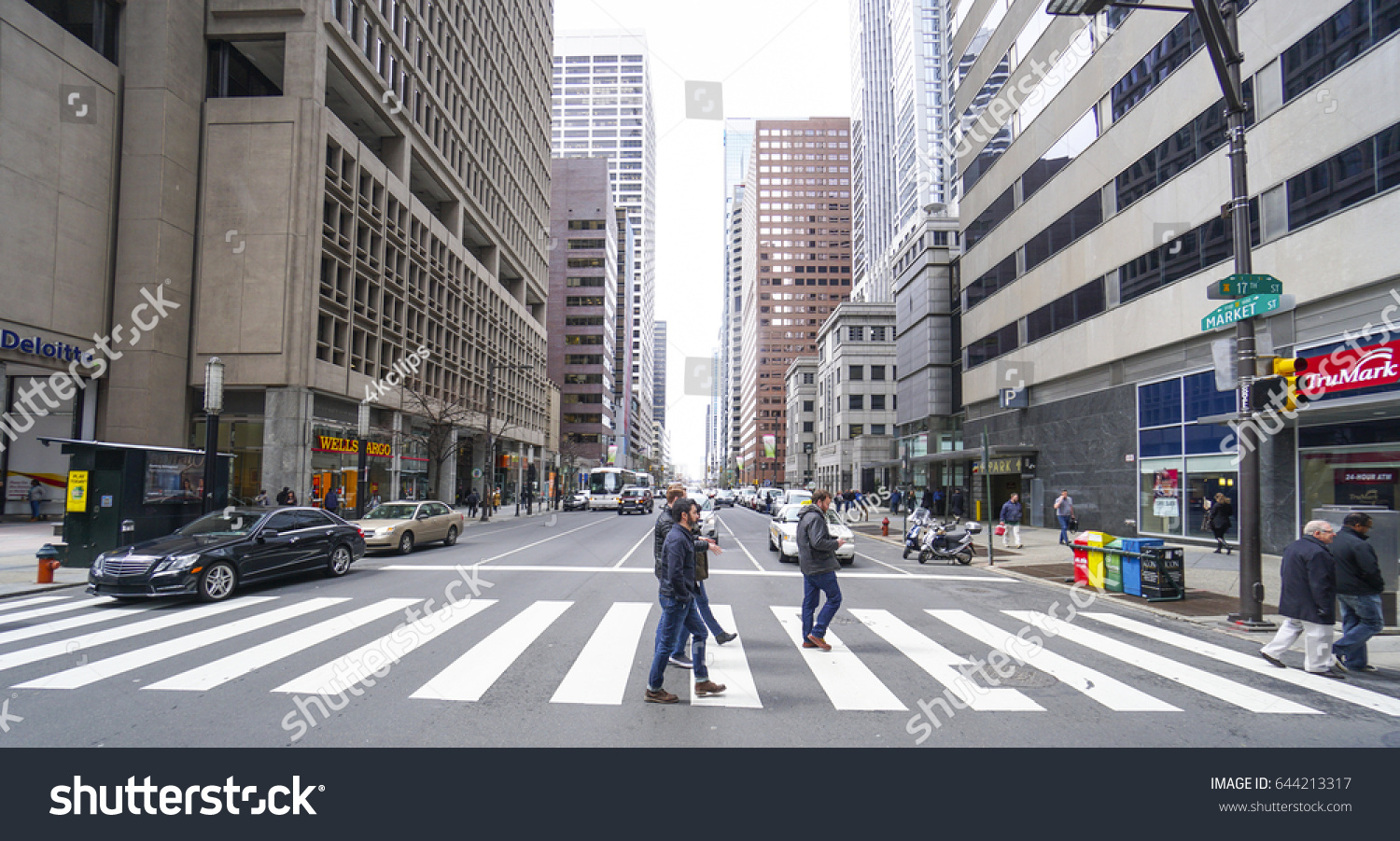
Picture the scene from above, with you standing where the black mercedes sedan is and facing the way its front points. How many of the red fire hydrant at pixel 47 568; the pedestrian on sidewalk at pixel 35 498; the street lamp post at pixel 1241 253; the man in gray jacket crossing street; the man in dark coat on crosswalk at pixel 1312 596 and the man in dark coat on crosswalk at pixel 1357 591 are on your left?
4

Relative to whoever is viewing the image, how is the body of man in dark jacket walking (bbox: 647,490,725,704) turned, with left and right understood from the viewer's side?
facing to the right of the viewer

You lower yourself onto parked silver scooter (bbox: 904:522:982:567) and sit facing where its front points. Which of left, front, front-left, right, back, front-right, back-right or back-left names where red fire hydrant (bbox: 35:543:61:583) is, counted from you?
front-left

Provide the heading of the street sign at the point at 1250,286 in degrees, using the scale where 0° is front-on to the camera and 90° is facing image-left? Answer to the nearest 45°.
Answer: approximately 0°

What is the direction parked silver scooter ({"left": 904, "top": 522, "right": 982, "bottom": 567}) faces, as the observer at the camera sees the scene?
facing to the left of the viewer

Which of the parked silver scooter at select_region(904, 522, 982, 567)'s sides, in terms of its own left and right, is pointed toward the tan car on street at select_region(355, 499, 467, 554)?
front

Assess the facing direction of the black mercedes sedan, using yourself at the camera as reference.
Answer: facing the viewer and to the left of the viewer

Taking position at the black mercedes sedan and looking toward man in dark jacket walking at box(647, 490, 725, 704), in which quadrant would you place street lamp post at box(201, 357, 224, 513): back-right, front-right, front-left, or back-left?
back-left

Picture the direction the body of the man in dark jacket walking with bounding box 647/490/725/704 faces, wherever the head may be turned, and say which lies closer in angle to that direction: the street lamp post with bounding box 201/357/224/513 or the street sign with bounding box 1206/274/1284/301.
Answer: the street sign
